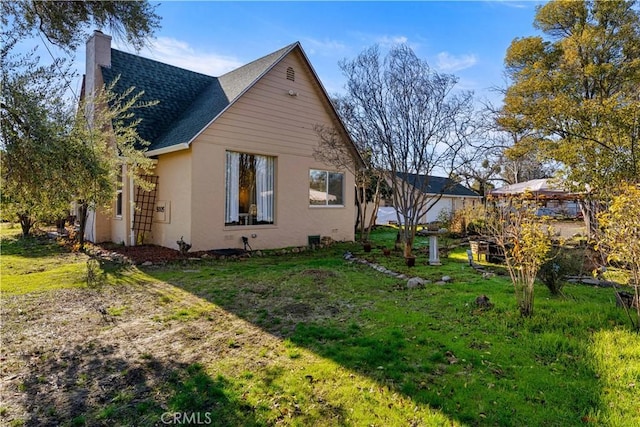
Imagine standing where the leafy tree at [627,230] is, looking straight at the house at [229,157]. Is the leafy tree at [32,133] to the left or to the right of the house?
left

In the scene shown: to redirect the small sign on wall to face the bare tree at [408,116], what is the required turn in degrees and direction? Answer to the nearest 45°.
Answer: approximately 90° to its left

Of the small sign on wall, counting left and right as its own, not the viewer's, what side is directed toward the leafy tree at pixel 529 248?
left

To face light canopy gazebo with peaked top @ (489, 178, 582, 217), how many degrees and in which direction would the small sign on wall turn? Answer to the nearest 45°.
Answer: approximately 135° to its left

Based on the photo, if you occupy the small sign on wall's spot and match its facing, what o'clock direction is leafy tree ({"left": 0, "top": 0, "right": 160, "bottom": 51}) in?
The leafy tree is roughly at 11 o'clock from the small sign on wall.

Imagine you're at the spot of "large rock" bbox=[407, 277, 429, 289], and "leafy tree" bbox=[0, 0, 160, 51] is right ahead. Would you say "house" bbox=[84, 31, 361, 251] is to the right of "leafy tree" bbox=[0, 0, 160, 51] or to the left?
right

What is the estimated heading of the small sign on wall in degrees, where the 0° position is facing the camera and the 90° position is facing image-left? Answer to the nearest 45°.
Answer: approximately 45°

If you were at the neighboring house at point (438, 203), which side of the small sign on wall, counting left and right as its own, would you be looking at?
back

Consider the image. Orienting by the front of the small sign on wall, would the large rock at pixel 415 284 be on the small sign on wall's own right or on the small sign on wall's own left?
on the small sign on wall's own left

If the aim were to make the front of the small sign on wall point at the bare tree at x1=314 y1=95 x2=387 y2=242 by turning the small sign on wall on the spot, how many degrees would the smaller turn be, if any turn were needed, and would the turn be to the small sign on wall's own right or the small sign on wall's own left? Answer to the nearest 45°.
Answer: approximately 135° to the small sign on wall's own left

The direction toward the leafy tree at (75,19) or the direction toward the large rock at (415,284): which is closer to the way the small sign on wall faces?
the leafy tree
